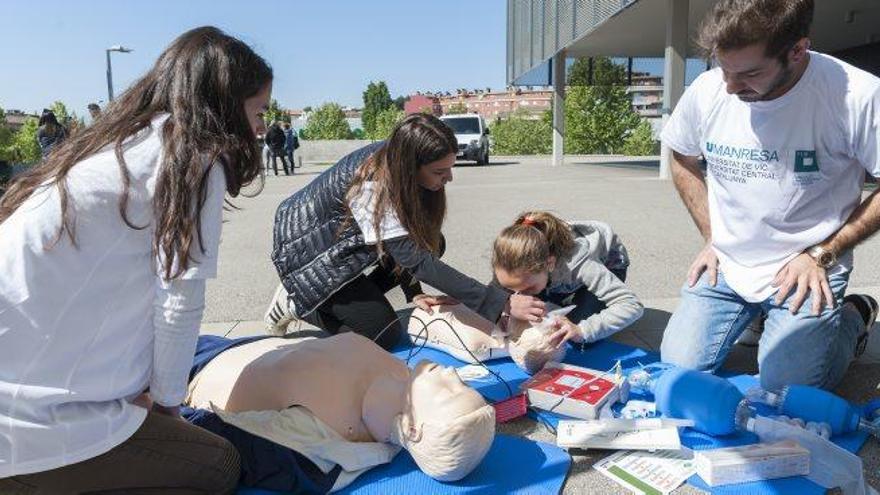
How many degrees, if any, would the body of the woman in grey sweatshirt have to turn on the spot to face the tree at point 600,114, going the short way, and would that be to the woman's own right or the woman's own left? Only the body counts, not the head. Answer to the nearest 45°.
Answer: approximately 135° to the woman's own right

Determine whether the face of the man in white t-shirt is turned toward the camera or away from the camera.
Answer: toward the camera

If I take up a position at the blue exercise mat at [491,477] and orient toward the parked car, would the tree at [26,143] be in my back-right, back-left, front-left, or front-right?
front-left

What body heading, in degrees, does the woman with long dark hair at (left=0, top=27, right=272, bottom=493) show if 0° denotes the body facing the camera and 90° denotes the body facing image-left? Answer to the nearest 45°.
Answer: approximately 225°

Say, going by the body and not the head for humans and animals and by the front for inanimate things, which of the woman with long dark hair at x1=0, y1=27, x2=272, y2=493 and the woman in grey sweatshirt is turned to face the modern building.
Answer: the woman with long dark hair

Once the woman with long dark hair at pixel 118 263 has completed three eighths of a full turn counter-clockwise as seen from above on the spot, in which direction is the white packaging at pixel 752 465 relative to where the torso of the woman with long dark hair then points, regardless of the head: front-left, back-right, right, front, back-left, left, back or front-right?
back

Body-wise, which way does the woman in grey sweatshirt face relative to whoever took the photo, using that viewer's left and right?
facing the viewer and to the left of the viewer

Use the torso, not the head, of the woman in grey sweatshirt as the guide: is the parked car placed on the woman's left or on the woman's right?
on the woman's right

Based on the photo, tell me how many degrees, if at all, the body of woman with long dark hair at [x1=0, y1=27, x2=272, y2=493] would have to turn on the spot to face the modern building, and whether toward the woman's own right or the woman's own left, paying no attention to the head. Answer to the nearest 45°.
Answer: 0° — they already face it

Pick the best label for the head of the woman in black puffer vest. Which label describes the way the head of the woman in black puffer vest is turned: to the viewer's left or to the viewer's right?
to the viewer's right

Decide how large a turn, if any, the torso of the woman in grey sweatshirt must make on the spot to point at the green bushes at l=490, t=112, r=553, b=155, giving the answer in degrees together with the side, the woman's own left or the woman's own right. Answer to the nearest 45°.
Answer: approximately 135° to the woman's own right

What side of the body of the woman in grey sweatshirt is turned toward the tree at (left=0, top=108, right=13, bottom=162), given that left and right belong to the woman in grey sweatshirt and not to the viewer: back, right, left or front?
right

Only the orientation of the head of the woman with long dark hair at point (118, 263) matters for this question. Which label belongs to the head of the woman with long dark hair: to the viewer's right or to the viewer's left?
to the viewer's right

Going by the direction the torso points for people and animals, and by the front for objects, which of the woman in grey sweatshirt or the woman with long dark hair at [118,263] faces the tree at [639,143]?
the woman with long dark hair

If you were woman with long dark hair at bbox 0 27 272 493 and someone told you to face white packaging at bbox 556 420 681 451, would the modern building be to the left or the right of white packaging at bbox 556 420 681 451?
left

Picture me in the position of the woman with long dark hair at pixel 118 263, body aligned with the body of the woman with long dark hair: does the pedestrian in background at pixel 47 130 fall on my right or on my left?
on my left

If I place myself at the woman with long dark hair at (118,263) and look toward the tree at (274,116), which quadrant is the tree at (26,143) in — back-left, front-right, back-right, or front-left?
front-left

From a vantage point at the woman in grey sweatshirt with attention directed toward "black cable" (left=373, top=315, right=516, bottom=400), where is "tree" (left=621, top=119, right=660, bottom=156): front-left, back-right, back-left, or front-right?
back-right
